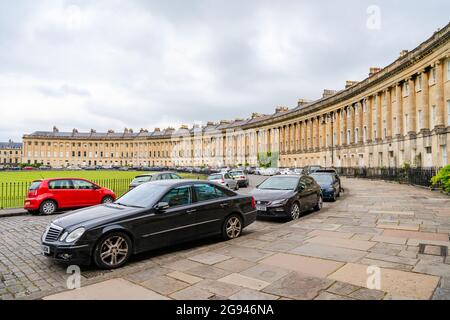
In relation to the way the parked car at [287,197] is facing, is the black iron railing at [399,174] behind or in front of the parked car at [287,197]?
behind

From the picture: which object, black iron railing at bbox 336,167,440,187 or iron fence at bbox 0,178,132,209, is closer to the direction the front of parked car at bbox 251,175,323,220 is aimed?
the iron fence

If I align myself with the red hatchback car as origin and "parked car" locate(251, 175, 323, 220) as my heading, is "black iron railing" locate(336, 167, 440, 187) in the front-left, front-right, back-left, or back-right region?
front-left

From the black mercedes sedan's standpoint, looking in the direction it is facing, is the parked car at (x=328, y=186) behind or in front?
behind

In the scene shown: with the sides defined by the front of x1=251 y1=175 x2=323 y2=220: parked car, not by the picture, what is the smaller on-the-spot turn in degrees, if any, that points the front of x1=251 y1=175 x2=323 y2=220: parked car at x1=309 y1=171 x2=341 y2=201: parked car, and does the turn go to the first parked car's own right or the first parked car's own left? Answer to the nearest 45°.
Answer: approximately 135° to the first parked car's own right

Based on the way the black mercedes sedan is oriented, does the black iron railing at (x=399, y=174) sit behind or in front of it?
behind

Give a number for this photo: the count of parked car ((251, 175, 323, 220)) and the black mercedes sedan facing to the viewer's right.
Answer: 0

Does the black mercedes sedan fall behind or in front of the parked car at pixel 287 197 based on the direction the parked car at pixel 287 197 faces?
in front

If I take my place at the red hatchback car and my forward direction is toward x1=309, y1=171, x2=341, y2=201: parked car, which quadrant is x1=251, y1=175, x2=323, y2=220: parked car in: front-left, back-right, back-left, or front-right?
front-right

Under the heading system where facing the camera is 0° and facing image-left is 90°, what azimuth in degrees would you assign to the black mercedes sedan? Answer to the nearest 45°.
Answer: approximately 45°

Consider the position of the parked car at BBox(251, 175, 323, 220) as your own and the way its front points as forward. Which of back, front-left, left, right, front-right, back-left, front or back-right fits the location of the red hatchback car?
front-right

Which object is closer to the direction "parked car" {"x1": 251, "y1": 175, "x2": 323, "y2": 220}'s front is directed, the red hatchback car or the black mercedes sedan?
the black mercedes sedan

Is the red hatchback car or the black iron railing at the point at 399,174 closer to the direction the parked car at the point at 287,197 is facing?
the red hatchback car

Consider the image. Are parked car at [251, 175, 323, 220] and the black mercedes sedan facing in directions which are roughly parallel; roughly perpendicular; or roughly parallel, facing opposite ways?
roughly parallel

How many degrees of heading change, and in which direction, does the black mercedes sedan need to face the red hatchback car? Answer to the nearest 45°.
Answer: approximately 90° to its right

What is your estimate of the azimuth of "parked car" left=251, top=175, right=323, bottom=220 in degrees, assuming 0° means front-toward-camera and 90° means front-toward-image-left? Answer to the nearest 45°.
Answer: approximately 45°
